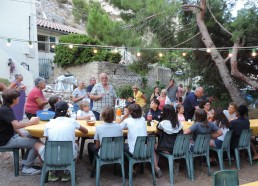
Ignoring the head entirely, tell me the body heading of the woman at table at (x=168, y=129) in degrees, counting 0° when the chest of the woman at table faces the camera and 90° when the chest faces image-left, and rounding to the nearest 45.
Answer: approximately 180°

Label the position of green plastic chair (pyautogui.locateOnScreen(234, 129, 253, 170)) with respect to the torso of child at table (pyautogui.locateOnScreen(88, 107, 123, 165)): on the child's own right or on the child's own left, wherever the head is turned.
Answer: on the child's own right

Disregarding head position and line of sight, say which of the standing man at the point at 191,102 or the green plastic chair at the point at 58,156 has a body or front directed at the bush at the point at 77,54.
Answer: the green plastic chair

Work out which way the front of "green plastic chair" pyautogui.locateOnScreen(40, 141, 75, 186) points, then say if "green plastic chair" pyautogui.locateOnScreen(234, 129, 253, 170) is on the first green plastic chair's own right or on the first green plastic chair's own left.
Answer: on the first green plastic chair's own right

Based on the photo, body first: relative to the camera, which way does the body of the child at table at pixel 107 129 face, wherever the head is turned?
away from the camera

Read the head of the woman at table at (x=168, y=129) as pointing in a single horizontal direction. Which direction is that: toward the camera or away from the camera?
away from the camera

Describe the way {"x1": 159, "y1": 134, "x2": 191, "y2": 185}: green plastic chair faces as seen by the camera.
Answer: facing away from the viewer and to the left of the viewer

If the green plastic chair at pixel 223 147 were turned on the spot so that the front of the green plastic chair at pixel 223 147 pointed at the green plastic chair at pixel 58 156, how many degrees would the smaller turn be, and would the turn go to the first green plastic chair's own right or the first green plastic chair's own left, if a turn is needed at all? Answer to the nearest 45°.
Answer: approximately 90° to the first green plastic chair's own left

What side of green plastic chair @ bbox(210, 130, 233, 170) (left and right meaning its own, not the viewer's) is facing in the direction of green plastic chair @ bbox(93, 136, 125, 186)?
left

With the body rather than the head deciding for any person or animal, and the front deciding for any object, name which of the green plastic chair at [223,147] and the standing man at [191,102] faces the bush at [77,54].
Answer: the green plastic chair

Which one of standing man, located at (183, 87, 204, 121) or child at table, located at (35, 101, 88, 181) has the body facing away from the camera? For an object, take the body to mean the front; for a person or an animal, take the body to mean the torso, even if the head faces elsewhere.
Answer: the child at table

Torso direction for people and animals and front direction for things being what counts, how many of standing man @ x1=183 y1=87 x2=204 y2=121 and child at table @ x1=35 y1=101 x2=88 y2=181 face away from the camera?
1

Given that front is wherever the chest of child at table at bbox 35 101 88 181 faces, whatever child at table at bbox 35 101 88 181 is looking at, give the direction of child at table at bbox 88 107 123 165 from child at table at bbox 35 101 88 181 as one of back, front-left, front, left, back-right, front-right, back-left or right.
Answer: right

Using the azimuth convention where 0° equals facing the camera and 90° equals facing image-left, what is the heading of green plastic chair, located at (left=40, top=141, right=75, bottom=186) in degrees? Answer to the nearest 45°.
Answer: approximately 180°

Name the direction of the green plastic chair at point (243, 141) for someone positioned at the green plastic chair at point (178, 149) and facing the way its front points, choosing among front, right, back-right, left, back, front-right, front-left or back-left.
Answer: right

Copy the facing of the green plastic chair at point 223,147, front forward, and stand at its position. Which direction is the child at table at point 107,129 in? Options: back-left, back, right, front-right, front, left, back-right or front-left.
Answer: left

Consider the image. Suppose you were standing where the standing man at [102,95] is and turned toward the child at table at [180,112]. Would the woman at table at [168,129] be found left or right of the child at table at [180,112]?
right
